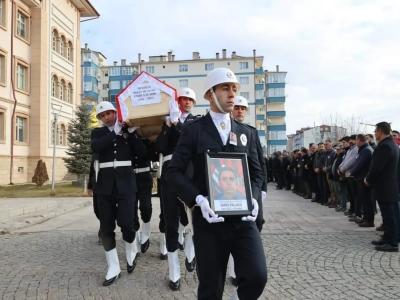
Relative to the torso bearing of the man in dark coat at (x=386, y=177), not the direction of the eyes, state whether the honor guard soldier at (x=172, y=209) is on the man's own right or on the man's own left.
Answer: on the man's own left

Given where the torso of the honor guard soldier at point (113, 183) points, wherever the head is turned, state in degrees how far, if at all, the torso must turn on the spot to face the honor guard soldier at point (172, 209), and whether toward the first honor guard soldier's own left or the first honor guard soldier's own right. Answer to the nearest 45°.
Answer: approximately 90° to the first honor guard soldier's own left

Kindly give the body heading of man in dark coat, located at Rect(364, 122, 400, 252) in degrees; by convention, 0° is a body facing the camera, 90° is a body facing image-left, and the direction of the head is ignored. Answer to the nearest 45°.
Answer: approximately 90°

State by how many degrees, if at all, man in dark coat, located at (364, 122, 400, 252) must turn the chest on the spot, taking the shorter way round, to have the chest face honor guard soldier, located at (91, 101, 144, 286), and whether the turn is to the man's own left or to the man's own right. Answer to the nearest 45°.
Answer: approximately 45° to the man's own left

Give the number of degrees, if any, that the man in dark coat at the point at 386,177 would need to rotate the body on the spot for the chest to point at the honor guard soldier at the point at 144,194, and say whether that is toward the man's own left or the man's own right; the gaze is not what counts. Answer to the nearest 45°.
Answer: approximately 45° to the man's own left

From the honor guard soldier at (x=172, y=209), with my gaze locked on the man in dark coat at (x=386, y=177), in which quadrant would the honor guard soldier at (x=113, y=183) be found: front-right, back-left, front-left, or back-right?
back-left

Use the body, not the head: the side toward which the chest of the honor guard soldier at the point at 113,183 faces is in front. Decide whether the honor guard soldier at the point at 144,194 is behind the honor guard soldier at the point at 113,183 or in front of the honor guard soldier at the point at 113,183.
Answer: behind

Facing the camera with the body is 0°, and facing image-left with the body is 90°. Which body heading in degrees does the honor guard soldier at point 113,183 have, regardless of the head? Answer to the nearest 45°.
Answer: approximately 0°

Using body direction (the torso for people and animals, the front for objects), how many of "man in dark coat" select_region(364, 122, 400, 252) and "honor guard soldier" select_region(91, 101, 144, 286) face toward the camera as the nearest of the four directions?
1
